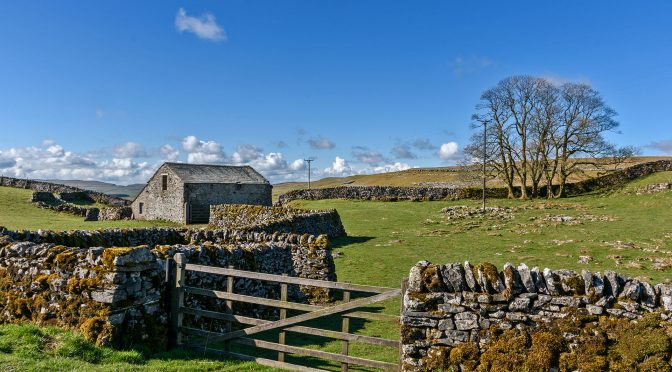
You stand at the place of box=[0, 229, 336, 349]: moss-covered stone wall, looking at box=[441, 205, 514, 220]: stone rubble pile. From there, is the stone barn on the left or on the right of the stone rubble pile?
left

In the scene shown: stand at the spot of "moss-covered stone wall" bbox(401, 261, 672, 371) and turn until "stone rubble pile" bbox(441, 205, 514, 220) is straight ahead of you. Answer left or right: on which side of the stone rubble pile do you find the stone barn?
left

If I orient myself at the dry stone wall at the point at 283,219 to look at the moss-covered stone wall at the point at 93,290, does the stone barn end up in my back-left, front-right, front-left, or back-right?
back-right

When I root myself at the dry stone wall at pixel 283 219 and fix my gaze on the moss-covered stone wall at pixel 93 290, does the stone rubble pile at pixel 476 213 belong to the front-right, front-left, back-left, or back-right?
back-left
